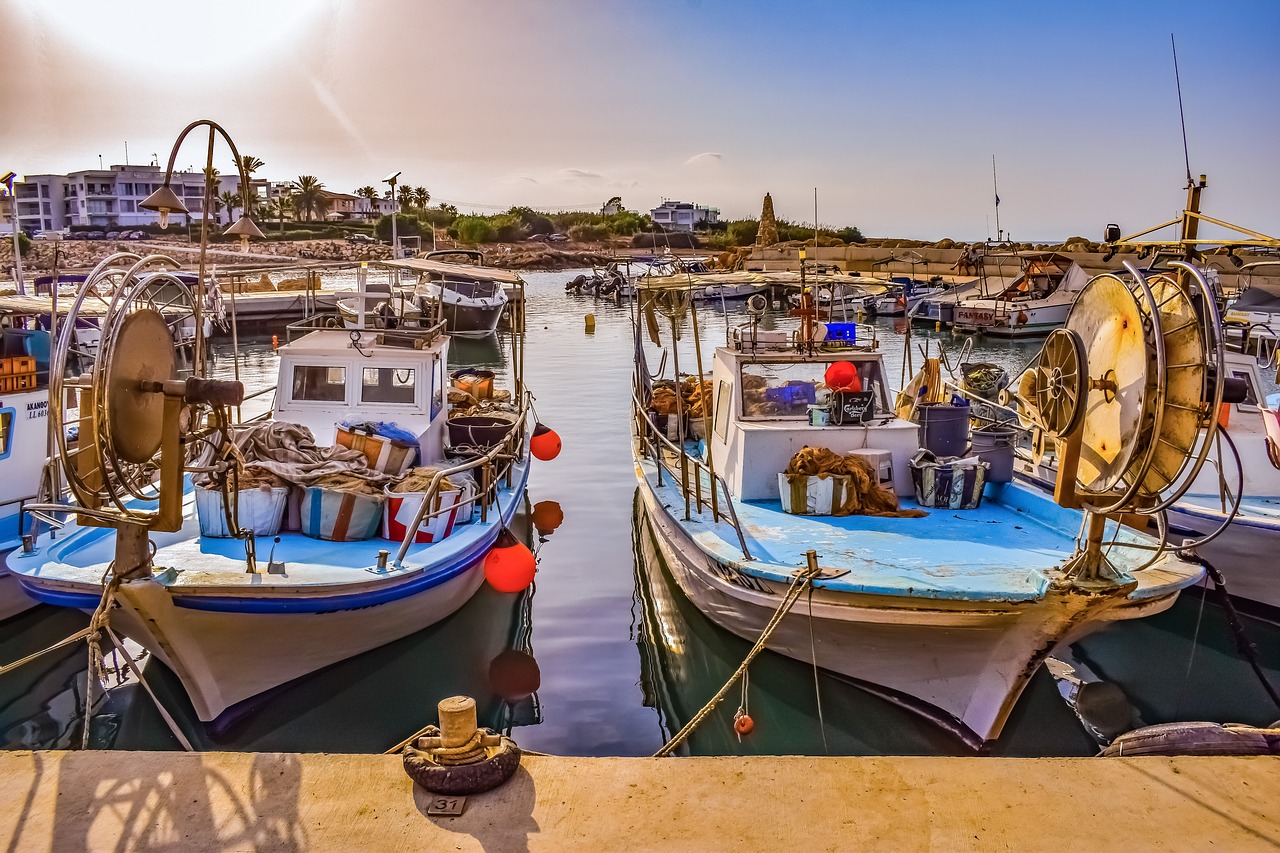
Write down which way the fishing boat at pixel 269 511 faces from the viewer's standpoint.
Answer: facing the viewer and to the left of the viewer

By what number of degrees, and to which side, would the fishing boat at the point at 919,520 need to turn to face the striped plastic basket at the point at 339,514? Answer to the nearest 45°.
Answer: approximately 135° to its right

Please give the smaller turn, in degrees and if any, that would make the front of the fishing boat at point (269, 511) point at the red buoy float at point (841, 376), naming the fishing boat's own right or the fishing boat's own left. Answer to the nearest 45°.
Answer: approximately 135° to the fishing boat's own left

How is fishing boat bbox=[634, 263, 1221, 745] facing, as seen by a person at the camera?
facing the viewer and to the right of the viewer

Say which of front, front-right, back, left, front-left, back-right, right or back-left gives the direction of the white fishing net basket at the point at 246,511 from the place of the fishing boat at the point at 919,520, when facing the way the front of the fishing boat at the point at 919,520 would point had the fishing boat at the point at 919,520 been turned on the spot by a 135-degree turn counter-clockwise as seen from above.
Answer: left

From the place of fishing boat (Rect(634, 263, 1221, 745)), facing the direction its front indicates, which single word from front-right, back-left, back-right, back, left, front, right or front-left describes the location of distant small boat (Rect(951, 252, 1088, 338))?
back-left

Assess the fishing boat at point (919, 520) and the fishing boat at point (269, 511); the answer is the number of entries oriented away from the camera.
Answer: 0
